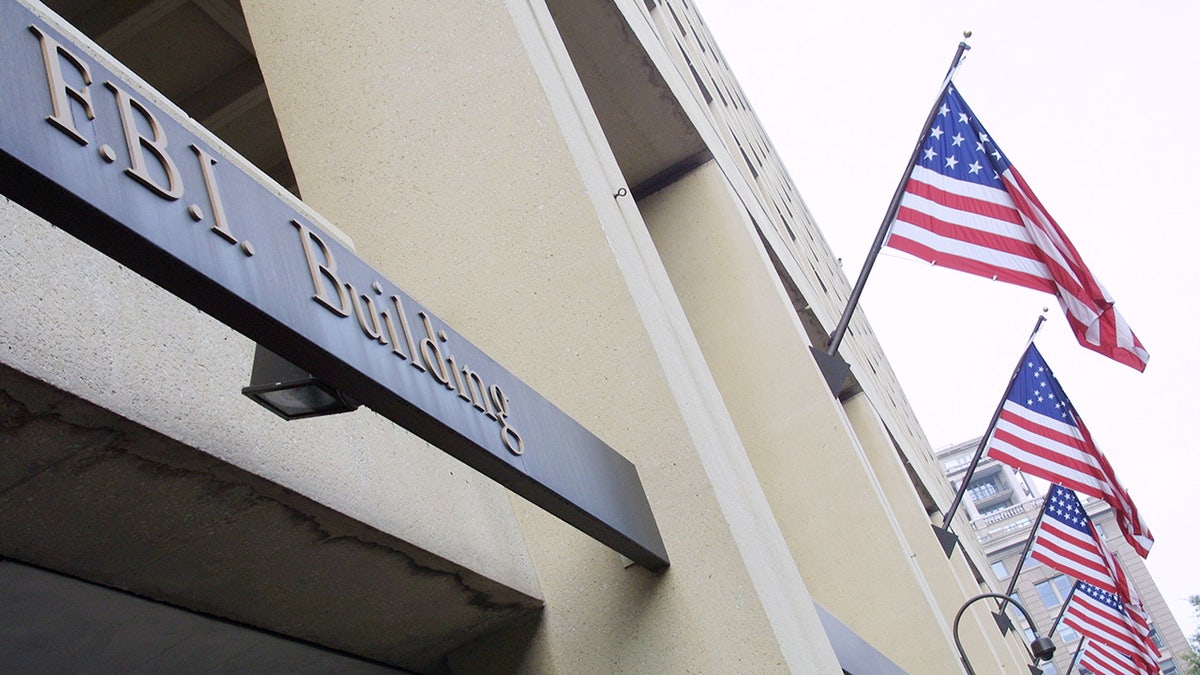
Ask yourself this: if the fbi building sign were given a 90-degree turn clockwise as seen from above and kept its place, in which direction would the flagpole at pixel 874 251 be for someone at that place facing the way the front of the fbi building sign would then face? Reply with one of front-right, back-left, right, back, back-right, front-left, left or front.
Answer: back

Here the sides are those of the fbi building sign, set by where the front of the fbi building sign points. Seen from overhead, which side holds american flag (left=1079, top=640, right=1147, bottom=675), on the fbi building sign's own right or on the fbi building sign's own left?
on the fbi building sign's own left

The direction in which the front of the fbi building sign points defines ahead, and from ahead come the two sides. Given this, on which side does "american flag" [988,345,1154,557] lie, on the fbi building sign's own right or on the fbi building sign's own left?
on the fbi building sign's own left

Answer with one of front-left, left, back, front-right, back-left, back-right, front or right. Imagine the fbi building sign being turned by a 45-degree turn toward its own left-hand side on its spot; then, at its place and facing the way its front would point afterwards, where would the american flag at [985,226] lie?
front-left

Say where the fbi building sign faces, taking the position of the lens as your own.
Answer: facing the viewer and to the right of the viewer

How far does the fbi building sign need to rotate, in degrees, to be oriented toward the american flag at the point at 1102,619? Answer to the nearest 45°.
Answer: approximately 90° to its left

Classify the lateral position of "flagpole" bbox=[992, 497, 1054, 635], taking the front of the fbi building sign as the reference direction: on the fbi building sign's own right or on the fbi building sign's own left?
on the fbi building sign's own left

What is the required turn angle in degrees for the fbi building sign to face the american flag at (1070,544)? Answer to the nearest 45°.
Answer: approximately 90° to its left
